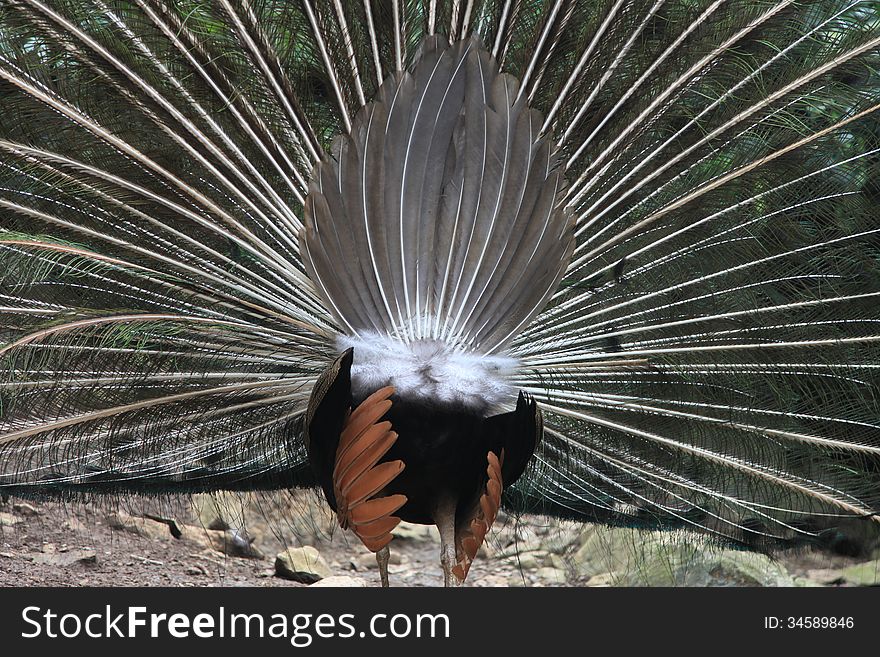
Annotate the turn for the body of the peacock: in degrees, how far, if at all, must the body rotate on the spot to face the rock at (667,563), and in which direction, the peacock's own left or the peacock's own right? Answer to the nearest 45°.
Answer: approximately 45° to the peacock's own right

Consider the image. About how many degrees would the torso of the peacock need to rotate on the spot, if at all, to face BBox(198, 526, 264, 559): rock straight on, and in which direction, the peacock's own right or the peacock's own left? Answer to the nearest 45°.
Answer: approximately 45° to the peacock's own left

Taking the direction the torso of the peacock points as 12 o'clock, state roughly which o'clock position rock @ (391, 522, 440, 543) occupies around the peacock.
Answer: The rock is roughly at 12 o'clock from the peacock.

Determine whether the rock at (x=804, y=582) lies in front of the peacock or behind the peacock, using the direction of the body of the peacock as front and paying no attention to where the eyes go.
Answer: in front

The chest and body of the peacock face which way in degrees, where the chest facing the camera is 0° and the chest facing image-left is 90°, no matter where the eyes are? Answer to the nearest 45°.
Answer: approximately 180°

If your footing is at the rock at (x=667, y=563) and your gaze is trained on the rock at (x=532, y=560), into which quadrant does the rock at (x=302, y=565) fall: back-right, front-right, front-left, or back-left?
front-left

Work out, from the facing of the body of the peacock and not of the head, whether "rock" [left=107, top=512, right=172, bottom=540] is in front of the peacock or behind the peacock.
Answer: in front

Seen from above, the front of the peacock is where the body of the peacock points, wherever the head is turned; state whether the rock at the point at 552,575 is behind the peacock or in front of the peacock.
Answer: in front

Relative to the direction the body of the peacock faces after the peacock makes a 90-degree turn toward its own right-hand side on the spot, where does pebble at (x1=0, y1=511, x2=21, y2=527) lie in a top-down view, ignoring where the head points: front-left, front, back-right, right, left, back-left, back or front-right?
back-left

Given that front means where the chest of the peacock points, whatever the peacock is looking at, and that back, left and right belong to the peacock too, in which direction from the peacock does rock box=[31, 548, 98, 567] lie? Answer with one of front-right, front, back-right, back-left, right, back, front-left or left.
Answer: front-left

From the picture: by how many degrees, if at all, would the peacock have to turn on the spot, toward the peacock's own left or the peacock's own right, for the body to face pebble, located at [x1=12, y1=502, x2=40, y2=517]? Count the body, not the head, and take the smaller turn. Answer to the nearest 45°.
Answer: approximately 45° to the peacock's own left
